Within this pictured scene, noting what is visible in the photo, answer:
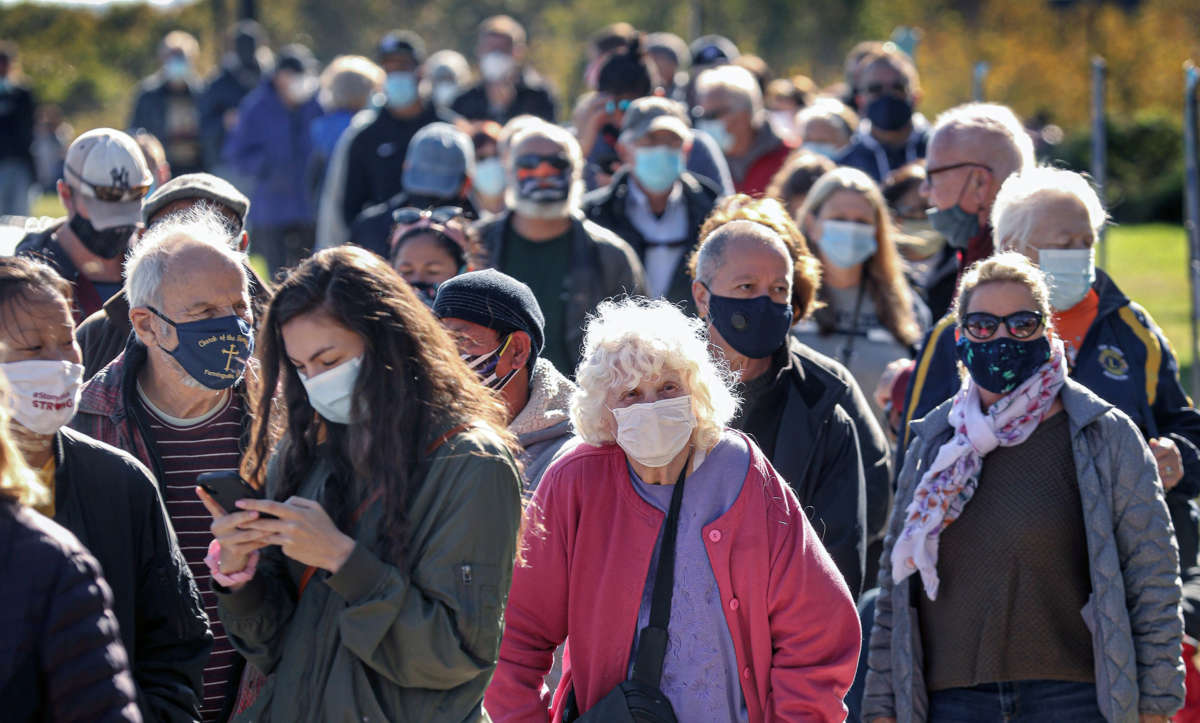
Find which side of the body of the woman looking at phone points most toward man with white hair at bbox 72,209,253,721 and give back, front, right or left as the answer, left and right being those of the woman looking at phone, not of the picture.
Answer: right

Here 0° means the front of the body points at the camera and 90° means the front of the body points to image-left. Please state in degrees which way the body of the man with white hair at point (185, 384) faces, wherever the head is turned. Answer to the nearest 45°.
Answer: approximately 315°

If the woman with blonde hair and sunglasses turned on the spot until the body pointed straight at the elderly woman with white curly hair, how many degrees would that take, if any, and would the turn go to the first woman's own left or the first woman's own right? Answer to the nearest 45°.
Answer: approximately 45° to the first woman's own right

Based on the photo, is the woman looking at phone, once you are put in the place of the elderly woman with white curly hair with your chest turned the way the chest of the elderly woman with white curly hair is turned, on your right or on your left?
on your right
